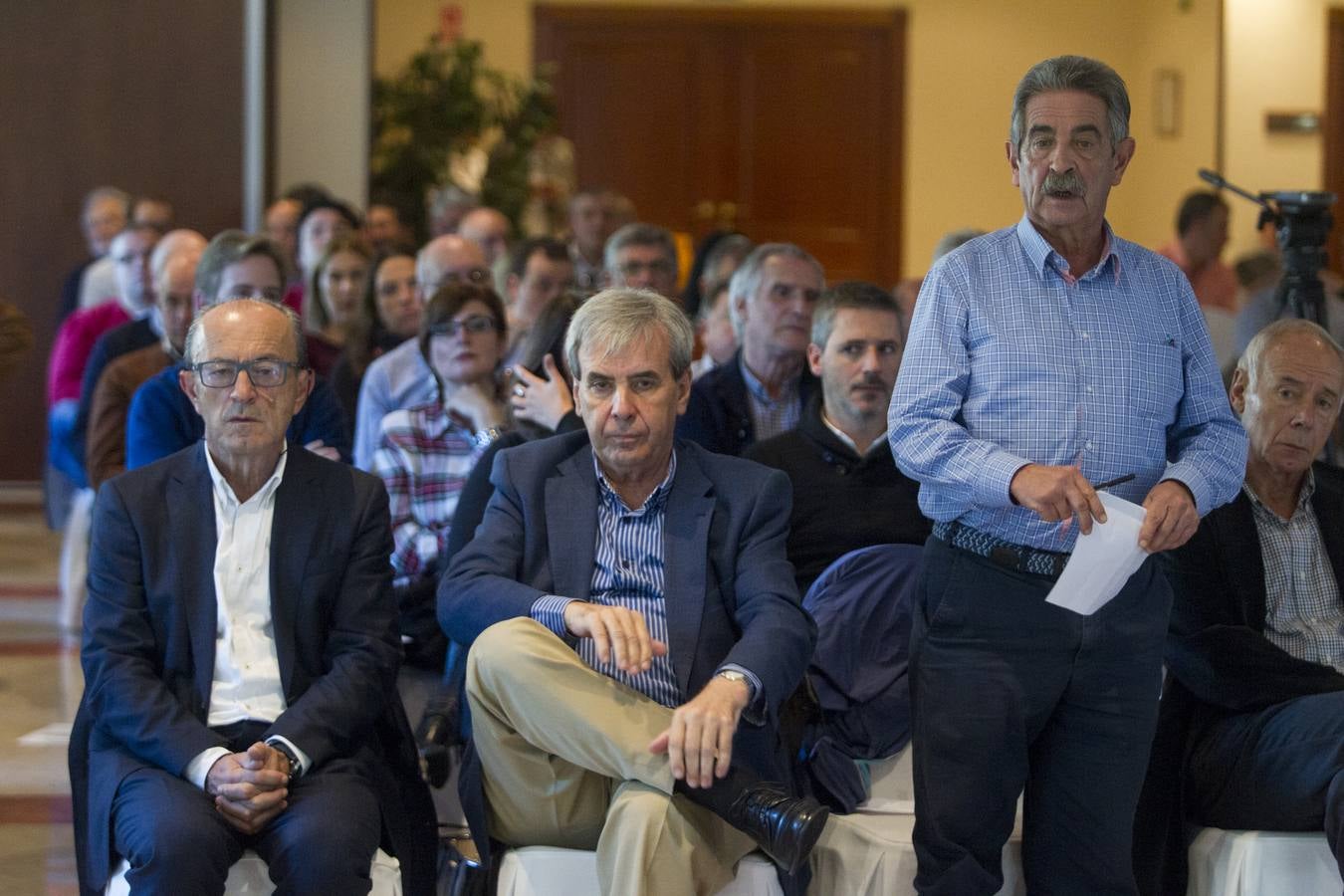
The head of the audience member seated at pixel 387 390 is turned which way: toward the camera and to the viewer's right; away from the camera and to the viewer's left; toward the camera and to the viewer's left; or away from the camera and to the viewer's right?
toward the camera and to the viewer's right

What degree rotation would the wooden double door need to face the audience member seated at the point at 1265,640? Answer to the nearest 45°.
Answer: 0° — it already faces them

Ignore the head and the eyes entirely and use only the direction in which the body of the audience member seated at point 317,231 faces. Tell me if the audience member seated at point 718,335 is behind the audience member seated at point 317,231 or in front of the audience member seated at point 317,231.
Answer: in front

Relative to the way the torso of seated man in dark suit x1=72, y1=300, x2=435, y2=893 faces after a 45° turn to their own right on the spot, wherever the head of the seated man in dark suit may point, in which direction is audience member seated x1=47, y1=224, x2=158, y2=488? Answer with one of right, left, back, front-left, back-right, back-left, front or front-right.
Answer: back-right

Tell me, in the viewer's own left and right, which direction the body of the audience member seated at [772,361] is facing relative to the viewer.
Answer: facing the viewer and to the right of the viewer

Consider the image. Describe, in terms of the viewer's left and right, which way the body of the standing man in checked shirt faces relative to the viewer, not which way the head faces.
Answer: facing the viewer

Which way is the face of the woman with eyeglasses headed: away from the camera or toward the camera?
toward the camera

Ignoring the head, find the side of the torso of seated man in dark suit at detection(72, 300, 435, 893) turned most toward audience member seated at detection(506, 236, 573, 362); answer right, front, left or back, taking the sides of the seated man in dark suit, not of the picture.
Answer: back

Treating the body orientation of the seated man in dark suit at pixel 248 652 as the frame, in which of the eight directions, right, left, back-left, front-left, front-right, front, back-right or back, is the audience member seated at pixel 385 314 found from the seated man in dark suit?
back

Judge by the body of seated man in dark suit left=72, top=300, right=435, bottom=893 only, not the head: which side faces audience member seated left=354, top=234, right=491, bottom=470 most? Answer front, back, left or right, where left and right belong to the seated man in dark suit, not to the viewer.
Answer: back

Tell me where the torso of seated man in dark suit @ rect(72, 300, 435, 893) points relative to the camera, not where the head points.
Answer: toward the camera

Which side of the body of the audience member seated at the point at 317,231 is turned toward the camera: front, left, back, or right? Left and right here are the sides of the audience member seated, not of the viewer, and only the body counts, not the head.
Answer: front

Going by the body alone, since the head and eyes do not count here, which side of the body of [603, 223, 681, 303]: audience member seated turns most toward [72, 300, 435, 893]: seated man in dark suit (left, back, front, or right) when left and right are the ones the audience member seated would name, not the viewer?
front
